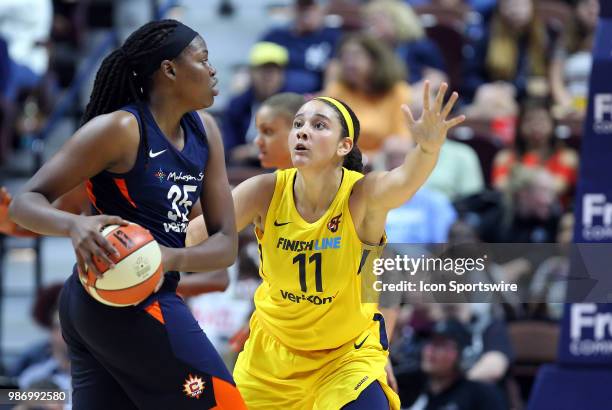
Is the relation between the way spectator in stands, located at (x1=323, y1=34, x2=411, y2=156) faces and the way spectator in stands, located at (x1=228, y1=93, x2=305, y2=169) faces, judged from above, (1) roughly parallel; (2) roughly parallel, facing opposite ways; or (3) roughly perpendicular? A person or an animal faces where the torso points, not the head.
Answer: roughly parallel

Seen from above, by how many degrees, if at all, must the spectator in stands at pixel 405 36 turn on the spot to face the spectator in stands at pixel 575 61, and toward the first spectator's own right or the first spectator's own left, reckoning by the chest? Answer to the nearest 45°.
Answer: approximately 135° to the first spectator's own left

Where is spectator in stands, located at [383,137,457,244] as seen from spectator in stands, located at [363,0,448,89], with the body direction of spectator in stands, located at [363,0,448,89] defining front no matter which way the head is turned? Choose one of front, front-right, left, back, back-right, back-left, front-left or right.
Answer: front-left

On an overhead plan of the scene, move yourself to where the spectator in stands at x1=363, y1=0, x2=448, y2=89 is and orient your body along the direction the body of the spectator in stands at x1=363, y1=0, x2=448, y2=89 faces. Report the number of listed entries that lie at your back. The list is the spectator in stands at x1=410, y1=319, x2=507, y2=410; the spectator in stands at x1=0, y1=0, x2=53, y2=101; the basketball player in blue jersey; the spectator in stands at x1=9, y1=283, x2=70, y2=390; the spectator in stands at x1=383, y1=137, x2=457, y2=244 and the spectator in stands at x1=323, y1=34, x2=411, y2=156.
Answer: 0

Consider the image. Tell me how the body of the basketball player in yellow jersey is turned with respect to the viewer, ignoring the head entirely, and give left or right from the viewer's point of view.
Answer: facing the viewer

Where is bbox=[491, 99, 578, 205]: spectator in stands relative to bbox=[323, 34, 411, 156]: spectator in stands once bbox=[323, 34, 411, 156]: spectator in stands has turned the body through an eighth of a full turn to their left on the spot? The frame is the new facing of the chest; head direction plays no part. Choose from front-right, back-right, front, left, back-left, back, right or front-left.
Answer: left

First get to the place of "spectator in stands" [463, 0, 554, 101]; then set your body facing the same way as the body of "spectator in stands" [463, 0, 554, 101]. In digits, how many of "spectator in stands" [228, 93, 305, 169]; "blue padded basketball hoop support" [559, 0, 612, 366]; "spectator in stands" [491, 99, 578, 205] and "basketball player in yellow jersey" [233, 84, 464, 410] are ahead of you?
4

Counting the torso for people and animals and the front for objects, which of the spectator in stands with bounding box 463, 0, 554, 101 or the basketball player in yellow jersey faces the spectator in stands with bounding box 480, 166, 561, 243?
the spectator in stands with bounding box 463, 0, 554, 101

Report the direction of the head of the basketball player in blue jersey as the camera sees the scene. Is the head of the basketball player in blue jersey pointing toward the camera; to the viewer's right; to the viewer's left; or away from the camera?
to the viewer's right

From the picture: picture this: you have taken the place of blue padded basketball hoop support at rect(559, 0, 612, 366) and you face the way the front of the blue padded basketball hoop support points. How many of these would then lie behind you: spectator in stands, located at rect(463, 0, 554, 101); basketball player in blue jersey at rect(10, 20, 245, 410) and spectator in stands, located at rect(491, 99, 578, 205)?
2

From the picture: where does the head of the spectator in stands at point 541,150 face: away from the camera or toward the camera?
toward the camera

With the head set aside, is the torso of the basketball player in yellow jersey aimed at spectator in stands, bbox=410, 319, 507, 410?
no

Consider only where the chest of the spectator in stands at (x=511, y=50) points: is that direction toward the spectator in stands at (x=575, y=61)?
no

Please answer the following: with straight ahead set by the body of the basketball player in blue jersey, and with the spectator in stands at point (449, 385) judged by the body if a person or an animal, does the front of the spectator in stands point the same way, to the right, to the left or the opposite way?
to the right

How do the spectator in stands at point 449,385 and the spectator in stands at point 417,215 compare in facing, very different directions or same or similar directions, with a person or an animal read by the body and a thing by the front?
same or similar directions

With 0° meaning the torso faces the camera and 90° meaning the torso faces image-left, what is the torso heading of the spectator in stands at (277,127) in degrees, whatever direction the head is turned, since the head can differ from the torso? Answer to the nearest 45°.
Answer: approximately 45°

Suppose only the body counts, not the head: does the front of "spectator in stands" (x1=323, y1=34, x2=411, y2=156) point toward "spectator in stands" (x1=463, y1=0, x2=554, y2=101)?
no

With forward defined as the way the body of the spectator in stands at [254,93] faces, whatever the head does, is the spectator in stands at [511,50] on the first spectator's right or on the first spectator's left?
on the first spectator's left

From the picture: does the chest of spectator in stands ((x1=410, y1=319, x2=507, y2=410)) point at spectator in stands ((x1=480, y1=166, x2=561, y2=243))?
no

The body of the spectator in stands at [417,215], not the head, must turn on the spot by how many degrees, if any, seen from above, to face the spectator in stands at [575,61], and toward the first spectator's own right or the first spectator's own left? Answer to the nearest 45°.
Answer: approximately 180°
